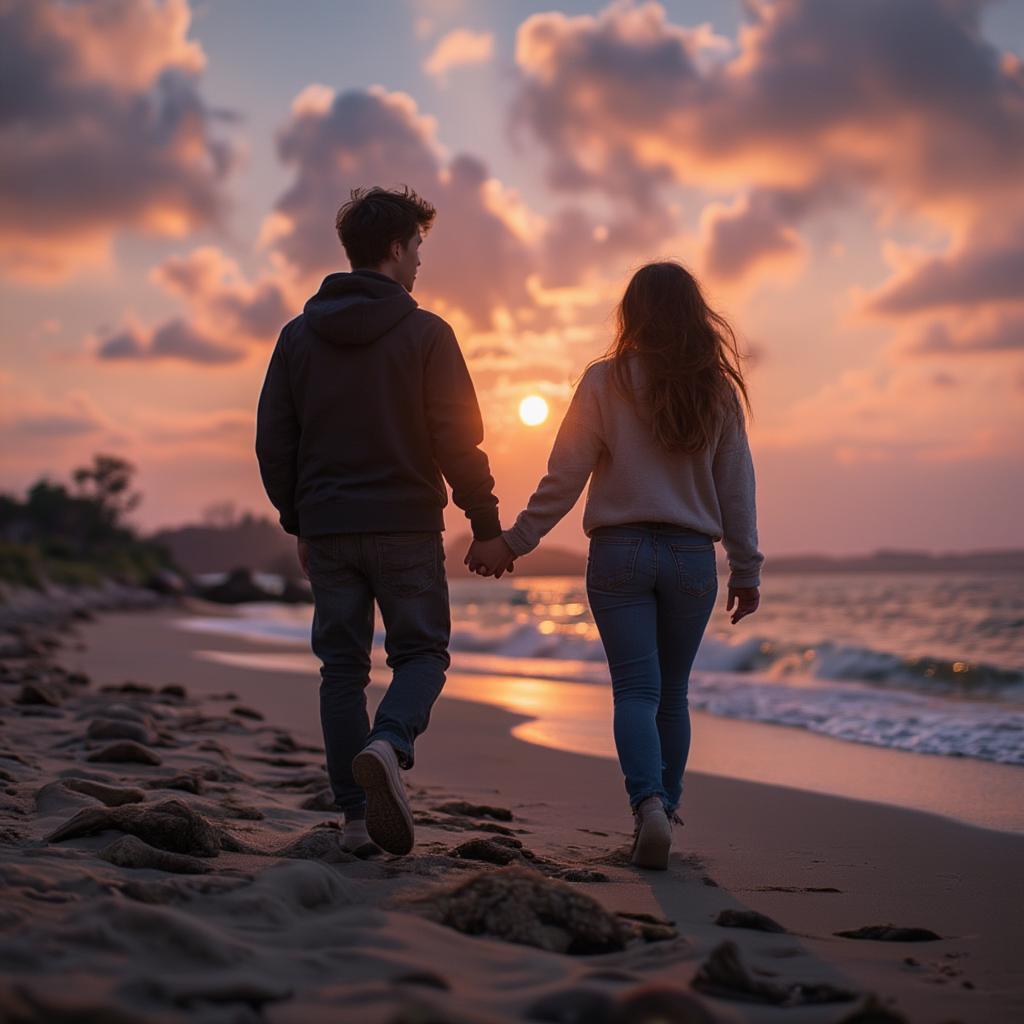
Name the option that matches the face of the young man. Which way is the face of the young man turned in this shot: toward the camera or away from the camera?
away from the camera

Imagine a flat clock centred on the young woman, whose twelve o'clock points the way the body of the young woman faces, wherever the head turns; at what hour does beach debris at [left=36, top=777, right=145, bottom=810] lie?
The beach debris is roughly at 9 o'clock from the young woman.

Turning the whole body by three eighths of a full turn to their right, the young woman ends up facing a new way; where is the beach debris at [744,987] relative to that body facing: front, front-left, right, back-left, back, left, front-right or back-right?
front-right

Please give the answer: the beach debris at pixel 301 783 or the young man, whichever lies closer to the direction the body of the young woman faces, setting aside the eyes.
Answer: the beach debris

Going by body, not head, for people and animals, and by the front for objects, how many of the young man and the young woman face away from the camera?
2

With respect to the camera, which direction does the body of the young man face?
away from the camera

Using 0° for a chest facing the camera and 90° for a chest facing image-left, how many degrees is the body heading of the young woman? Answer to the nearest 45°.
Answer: approximately 180°
